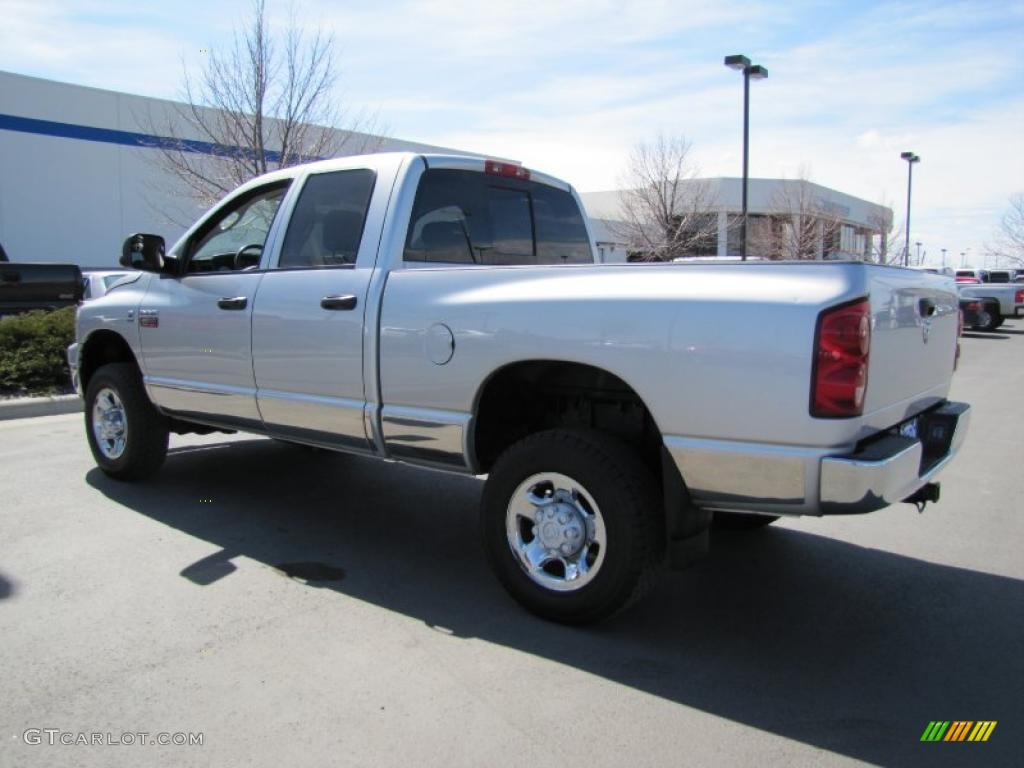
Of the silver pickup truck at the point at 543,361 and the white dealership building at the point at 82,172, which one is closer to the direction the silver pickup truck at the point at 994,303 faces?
the white dealership building

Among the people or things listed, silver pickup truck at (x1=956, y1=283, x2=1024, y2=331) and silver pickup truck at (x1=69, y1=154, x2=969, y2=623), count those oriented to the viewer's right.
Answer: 0

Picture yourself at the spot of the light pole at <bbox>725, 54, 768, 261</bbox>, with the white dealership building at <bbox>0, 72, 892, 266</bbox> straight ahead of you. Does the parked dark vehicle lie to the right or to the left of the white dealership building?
left

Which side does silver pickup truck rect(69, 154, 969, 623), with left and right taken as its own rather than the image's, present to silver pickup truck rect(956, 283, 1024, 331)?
right

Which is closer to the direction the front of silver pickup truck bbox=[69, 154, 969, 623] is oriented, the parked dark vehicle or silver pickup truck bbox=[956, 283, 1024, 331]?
the parked dark vehicle

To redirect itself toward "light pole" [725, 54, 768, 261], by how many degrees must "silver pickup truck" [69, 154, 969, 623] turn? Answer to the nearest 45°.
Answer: approximately 45° to its right

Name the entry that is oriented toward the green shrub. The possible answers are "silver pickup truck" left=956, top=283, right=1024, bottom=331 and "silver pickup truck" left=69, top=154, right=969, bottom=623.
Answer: "silver pickup truck" left=69, top=154, right=969, bottom=623

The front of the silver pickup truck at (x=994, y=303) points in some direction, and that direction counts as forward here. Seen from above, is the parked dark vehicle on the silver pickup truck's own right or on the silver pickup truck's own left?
on the silver pickup truck's own left

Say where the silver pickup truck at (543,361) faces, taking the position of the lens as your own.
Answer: facing away from the viewer and to the left of the viewer

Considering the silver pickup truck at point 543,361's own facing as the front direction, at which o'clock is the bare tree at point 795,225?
The bare tree is roughly at 2 o'clock from the silver pickup truck.

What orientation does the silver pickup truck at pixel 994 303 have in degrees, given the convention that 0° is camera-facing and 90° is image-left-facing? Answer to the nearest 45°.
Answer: approximately 135°

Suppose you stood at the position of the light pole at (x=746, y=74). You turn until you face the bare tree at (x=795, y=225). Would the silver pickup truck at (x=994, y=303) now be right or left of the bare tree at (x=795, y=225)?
right

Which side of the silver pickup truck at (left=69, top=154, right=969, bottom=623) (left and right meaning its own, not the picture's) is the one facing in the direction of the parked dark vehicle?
front
